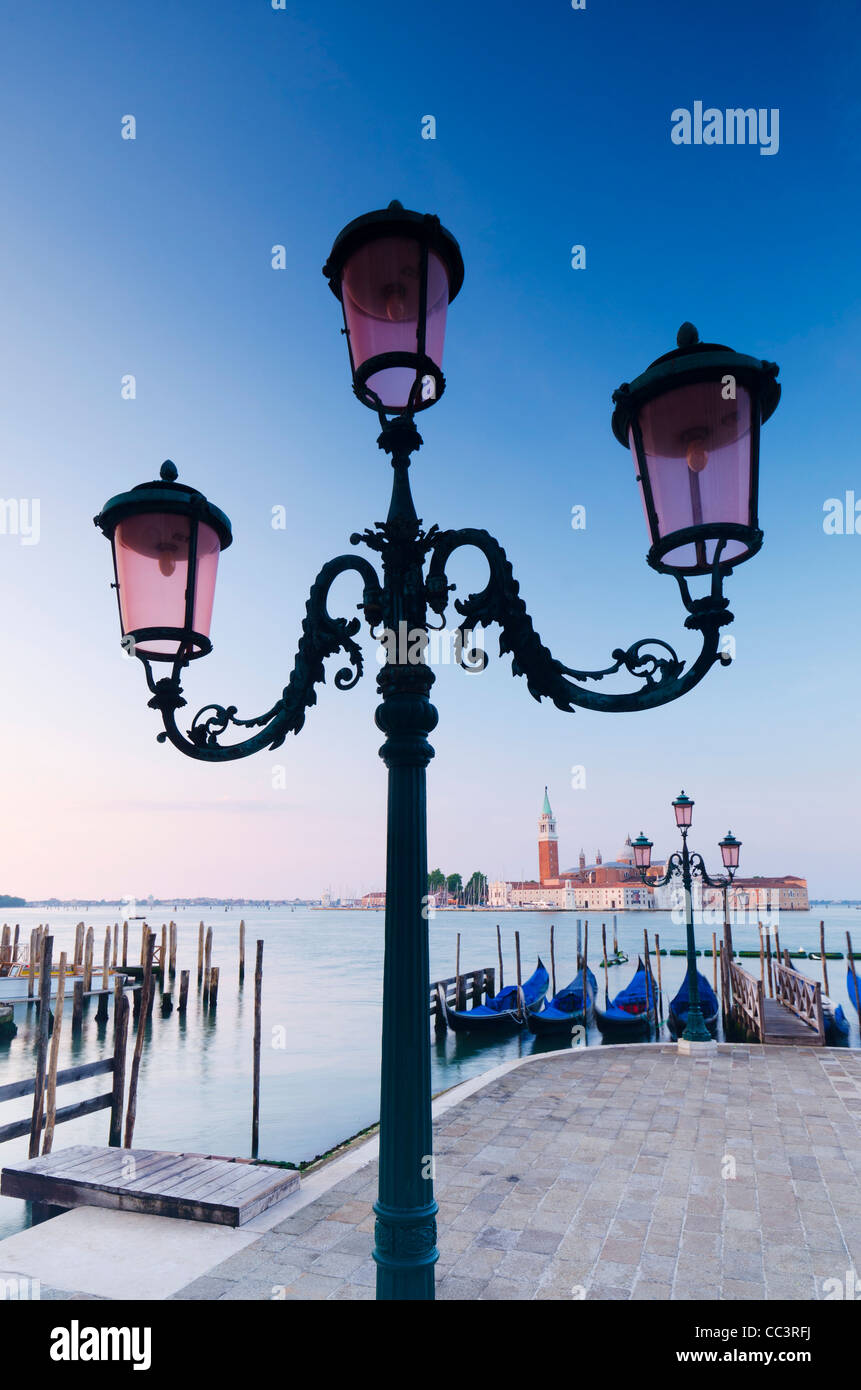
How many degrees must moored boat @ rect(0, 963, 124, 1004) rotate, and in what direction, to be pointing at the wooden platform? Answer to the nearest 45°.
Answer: approximately 90° to its right

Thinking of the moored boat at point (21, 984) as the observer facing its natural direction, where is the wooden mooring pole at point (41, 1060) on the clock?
The wooden mooring pole is roughly at 3 o'clock from the moored boat.

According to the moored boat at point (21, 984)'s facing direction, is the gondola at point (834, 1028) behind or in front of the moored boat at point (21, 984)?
in front

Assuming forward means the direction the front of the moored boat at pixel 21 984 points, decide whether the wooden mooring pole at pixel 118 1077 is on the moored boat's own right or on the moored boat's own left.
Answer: on the moored boat's own right

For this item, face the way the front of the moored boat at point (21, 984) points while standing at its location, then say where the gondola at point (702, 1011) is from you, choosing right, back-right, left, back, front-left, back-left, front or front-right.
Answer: front-right

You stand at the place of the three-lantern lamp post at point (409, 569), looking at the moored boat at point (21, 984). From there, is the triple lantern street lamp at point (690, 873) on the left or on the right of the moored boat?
right

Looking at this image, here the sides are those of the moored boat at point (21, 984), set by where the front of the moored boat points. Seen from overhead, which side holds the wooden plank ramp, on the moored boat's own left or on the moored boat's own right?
on the moored boat's own right
